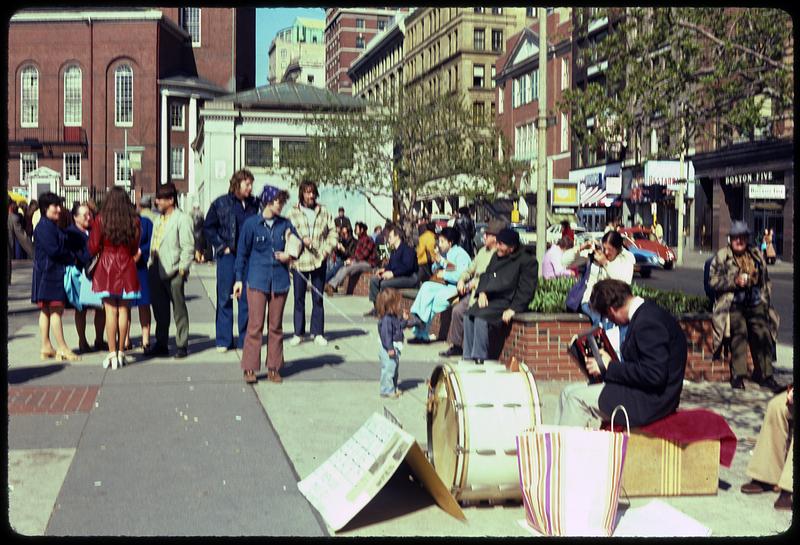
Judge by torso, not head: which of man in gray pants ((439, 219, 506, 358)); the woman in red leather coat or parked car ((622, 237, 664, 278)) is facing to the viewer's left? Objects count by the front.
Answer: the man in gray pants

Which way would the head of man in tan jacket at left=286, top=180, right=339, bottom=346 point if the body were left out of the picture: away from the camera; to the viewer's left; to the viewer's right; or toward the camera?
toward the camera

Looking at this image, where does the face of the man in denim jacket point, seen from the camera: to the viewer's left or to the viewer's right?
to the viewer's right

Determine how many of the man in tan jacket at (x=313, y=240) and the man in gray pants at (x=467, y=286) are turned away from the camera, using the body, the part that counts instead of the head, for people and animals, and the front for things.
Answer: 0

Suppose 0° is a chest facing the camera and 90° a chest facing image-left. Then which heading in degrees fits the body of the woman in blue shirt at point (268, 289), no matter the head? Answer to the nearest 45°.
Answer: approximately 0°

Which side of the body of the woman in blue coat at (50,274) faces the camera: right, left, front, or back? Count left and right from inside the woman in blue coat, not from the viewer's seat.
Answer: right

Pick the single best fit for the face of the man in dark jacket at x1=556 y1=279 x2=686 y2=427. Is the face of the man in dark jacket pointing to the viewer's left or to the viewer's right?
to the viewer's left

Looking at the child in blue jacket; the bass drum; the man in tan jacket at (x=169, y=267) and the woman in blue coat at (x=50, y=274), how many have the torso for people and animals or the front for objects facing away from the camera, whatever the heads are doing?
0
